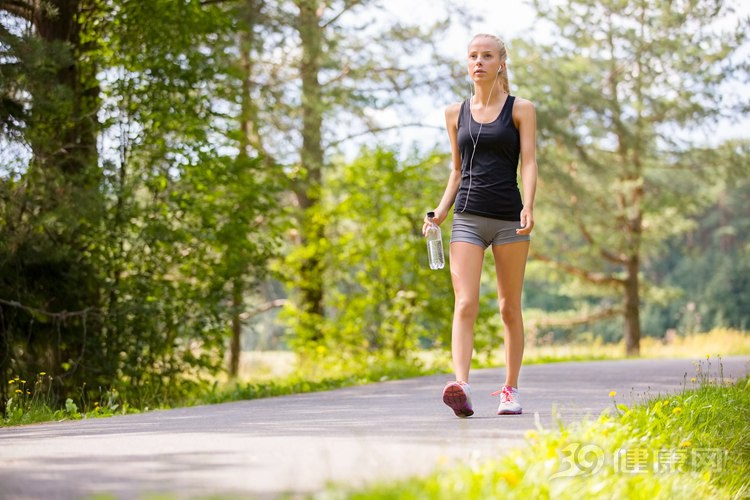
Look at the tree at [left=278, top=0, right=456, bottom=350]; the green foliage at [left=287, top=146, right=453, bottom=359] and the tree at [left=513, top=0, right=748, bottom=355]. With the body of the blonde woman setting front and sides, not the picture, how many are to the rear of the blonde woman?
3

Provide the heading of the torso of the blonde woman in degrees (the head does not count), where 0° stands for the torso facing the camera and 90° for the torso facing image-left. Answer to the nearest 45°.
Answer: approximately 0°

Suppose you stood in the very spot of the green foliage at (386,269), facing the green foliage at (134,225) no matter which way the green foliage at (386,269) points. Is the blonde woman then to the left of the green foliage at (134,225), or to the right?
left

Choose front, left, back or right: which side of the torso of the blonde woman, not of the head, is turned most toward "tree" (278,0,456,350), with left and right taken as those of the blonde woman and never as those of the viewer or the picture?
back

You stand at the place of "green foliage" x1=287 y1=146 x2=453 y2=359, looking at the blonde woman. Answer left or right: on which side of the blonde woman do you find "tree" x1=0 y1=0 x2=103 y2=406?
right

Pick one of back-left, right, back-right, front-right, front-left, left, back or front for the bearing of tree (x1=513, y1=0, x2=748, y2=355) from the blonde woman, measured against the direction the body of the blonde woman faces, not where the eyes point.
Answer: back

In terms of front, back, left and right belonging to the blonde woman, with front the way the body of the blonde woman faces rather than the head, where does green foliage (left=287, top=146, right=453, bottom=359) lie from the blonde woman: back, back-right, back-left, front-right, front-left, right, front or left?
back

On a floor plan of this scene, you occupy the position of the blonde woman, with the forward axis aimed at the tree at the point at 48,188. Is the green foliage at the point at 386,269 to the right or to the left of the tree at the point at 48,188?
right

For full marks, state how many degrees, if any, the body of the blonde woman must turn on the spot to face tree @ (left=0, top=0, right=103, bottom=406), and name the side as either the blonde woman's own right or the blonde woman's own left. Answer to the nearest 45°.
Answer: approximately 135° to the blonde woman's own right
